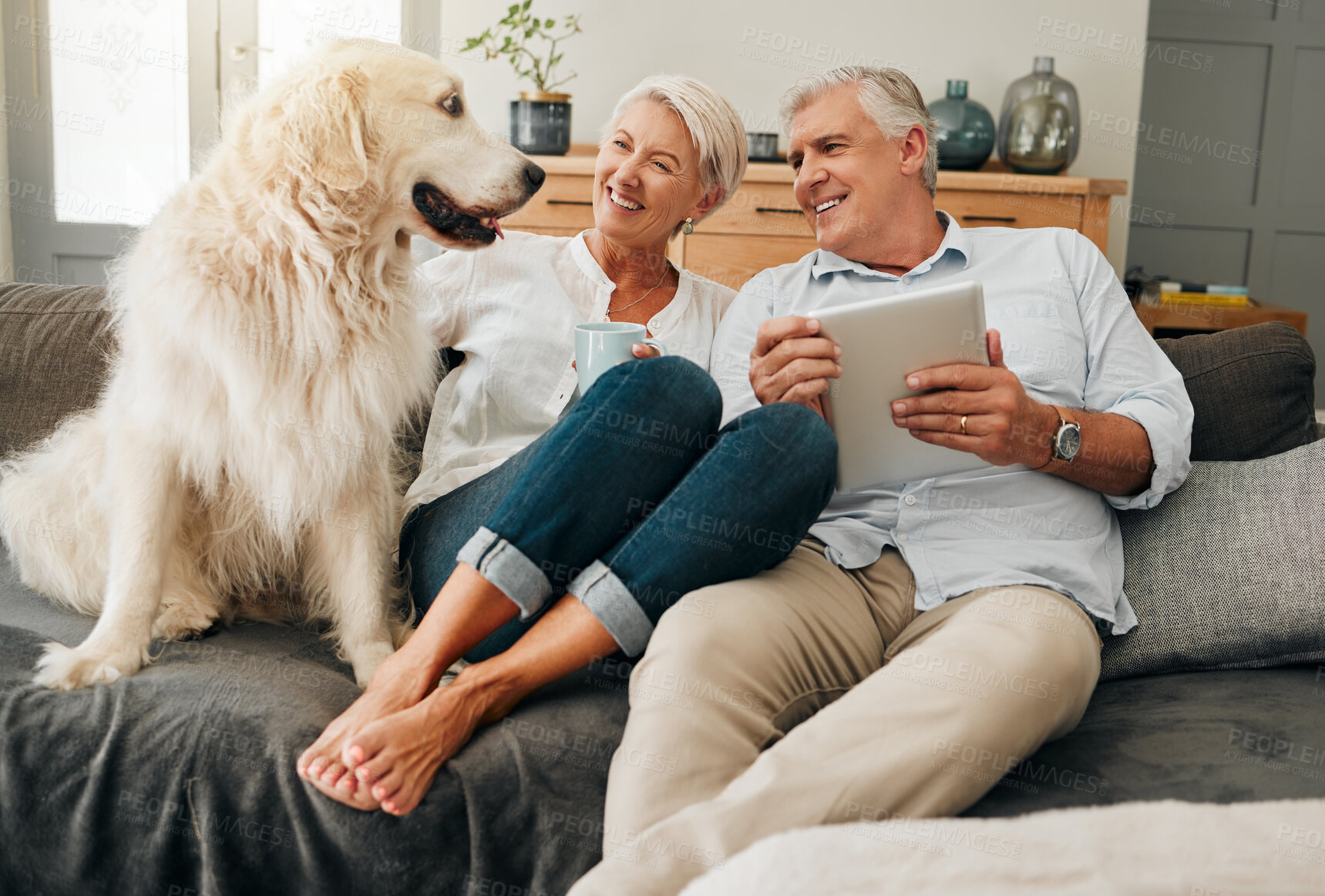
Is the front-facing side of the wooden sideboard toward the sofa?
yes

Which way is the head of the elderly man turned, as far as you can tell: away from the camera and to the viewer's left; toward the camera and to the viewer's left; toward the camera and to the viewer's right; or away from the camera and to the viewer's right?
toward the camera and to the viewer's left

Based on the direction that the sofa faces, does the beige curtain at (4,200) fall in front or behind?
behind

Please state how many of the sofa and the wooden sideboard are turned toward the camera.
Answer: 2

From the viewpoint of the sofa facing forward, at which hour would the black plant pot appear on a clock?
The black plant pot is roughly at 6 o'clock from the sofa.

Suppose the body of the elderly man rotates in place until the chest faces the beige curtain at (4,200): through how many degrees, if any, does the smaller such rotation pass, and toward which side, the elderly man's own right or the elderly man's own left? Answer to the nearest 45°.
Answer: approximately 90° to the elderly man's own right

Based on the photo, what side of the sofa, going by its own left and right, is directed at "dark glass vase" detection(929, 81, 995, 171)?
back

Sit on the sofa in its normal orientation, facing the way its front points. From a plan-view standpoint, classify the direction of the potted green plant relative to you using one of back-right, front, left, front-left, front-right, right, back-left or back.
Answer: back

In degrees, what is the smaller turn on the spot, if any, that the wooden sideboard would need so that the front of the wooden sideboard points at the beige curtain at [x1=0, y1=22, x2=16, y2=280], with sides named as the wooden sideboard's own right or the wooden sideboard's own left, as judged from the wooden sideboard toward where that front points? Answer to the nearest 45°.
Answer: approximately 90° to the wooden sideboard's own right
